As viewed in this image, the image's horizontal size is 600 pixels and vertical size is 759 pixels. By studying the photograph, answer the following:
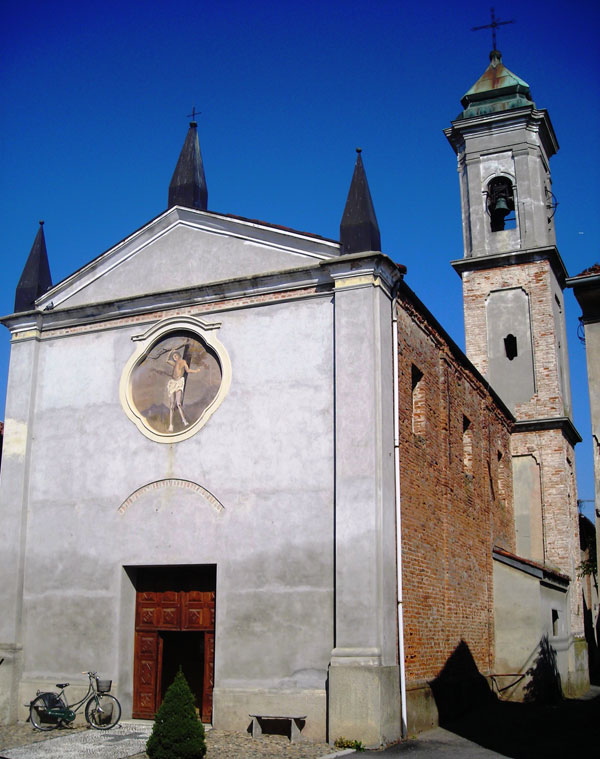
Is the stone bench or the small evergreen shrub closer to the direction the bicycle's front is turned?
the stone bench

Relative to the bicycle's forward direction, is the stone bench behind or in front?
in front

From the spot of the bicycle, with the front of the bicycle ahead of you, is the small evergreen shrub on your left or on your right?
on your right

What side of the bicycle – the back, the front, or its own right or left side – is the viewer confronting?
right

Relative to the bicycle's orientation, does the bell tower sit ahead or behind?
ahead
